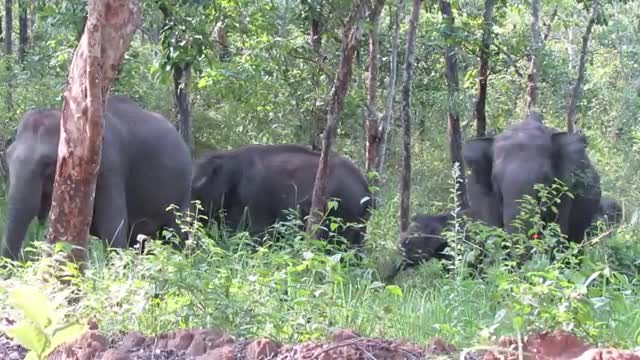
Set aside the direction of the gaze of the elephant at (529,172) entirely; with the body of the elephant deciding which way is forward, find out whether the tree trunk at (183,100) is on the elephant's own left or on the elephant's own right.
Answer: on the elephant's own right

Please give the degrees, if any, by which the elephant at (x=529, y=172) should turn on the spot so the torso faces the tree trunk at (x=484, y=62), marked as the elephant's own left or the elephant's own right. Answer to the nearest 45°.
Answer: approximately 180°

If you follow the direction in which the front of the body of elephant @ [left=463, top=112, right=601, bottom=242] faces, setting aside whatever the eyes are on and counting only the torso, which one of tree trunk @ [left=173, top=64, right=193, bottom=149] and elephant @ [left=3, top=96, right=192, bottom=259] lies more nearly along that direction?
the elephant

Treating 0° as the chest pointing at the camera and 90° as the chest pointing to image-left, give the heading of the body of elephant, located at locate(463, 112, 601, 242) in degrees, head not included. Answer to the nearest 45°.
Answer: approximately 0°

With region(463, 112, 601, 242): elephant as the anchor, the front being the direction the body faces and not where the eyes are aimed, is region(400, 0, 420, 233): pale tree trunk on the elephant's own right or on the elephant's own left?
on the elephant's own right

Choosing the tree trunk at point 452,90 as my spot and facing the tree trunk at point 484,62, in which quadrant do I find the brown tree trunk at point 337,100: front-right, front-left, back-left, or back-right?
back-right
